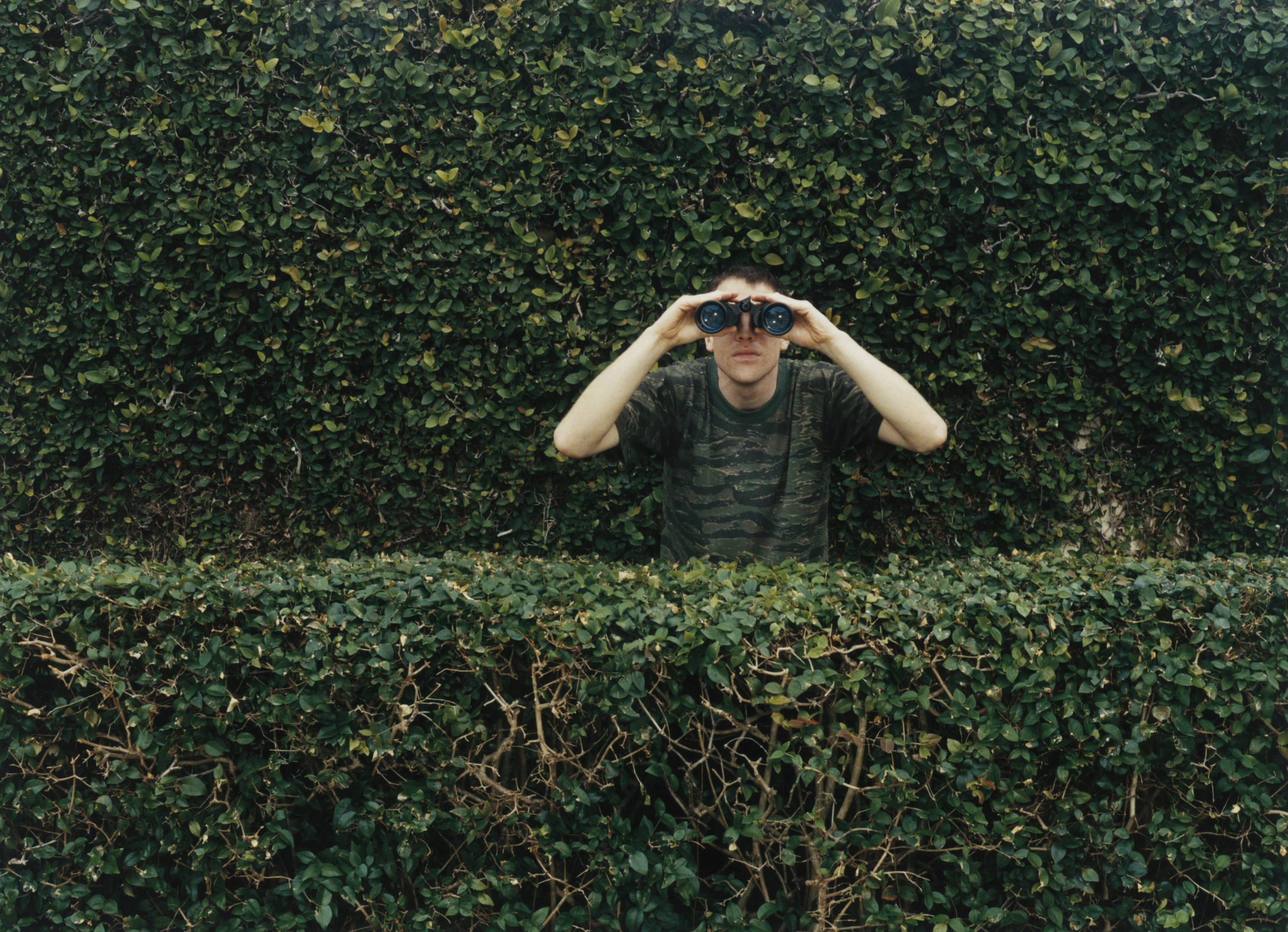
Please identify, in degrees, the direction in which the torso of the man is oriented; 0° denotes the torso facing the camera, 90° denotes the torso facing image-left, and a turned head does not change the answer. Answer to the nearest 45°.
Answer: approximately 0°
